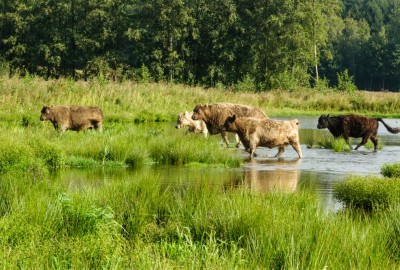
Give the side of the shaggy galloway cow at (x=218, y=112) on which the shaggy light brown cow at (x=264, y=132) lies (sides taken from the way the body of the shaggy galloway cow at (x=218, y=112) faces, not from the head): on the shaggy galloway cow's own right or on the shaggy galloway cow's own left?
on the shaggy galloway cow's own left

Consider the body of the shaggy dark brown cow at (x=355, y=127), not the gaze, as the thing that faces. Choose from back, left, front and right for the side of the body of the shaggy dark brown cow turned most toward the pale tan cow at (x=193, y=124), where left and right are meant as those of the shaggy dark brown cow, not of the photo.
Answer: front

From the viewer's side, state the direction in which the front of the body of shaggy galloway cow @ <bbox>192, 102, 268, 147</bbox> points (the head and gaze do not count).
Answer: to the viewer's left

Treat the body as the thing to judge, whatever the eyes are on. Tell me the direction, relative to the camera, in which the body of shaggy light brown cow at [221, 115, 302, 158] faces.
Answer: to the viewer's left

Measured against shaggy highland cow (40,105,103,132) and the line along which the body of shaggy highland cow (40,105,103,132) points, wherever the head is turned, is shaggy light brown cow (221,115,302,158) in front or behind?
behind

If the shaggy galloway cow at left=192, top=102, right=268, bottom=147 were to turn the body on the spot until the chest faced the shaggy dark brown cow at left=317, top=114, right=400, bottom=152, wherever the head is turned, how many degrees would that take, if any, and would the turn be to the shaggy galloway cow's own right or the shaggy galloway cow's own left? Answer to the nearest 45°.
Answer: approximately 180°

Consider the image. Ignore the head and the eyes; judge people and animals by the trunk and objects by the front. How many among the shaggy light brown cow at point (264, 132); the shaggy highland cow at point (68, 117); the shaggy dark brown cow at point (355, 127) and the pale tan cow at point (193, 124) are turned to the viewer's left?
4

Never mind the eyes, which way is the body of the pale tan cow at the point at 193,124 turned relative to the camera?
to the viewer's left

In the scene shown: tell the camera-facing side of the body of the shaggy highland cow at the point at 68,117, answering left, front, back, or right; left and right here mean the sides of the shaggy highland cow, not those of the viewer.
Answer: left
